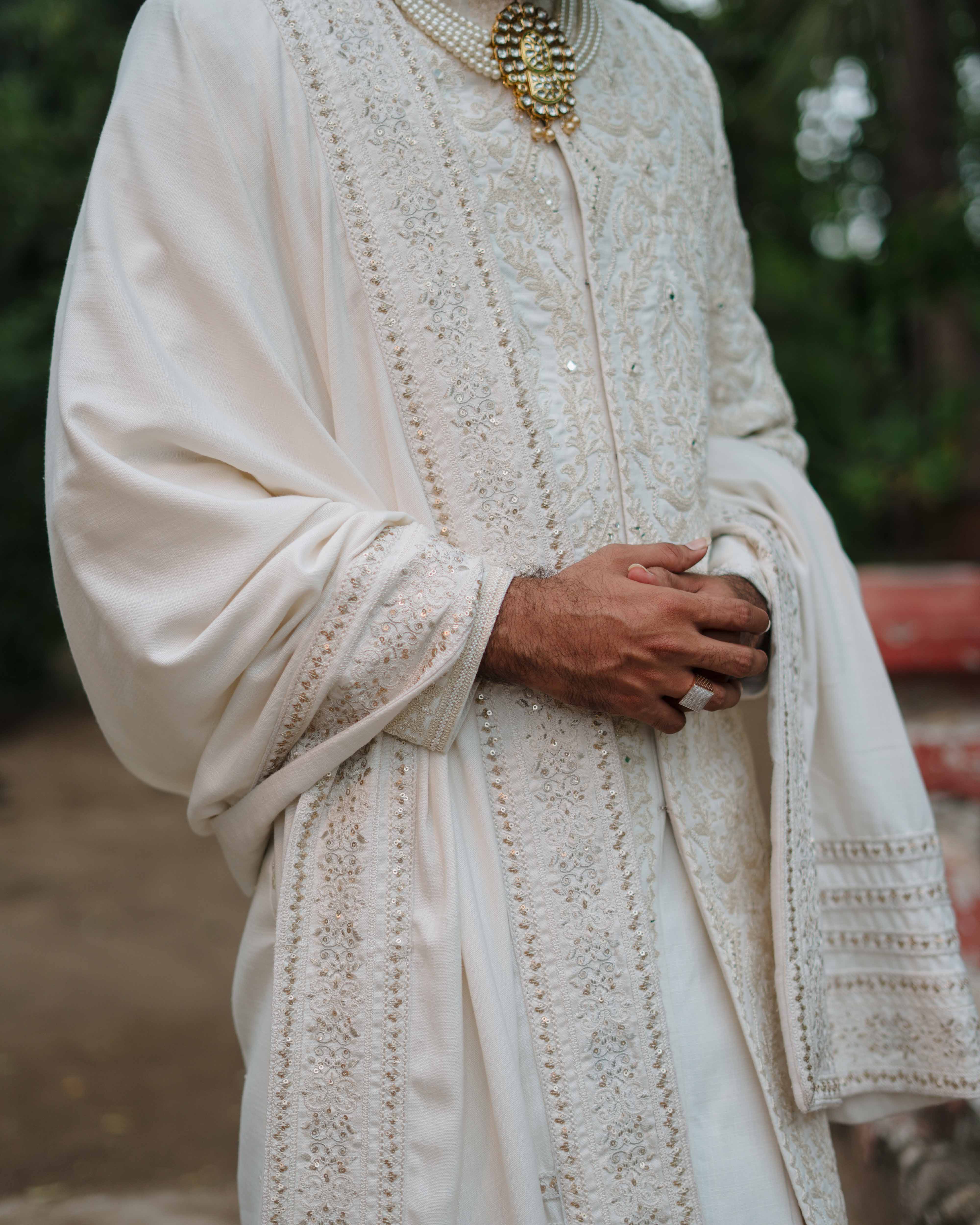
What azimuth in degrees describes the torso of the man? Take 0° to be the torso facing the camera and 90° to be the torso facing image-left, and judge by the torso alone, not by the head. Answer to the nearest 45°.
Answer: approximately 315°
